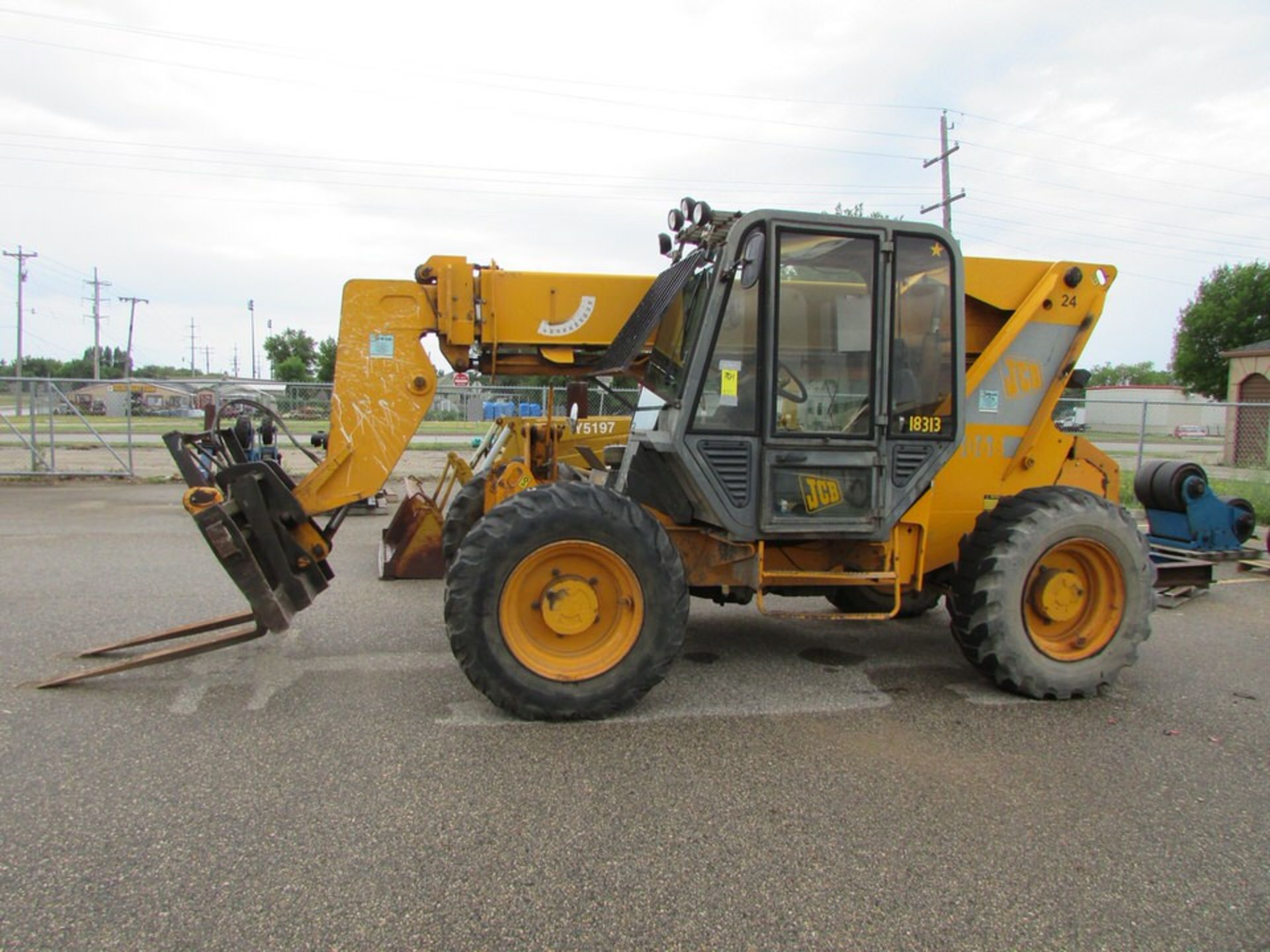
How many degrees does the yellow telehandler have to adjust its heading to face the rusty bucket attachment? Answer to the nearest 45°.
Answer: approximately 45° to its right

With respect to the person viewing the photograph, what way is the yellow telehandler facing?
facing to the left of the viewer

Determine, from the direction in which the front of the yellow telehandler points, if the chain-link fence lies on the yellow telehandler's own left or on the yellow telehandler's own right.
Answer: on the yellow telehandler's own right

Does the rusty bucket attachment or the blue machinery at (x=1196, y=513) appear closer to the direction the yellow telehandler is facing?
the rusty bucket attachment

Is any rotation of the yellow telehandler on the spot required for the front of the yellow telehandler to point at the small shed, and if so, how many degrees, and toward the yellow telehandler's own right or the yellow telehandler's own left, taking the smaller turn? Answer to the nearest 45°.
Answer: approximately 135° to the yellow telehandler's own right

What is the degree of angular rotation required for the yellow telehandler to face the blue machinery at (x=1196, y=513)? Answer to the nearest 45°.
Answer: approximately 135° to its right

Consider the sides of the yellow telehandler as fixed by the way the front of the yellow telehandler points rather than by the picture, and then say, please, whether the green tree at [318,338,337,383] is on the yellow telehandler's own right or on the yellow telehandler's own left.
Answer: on the yellow telehandler's own right
